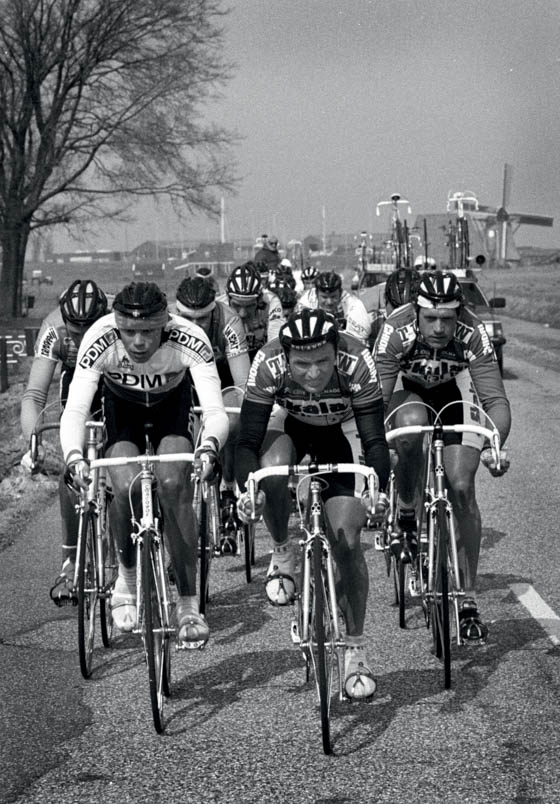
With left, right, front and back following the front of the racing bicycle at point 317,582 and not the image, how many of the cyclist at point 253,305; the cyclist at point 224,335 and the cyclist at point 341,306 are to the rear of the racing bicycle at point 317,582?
3

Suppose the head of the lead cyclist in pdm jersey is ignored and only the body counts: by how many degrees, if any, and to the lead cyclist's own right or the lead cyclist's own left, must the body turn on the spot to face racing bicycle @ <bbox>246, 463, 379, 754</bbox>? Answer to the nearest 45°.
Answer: approximately 45° to the lead cyclist's own left

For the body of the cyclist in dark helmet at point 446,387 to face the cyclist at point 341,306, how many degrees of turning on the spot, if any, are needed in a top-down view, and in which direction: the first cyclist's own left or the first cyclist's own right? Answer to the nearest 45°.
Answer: approximately 180°

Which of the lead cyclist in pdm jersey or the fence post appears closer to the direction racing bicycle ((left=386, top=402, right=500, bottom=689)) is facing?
the lead cyclist in pdm jersey

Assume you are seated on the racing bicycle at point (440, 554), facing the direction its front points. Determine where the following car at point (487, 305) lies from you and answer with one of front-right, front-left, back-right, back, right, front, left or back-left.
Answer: back

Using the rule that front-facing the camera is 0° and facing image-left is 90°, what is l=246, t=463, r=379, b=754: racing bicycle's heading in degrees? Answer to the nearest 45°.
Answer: approximately 0°
